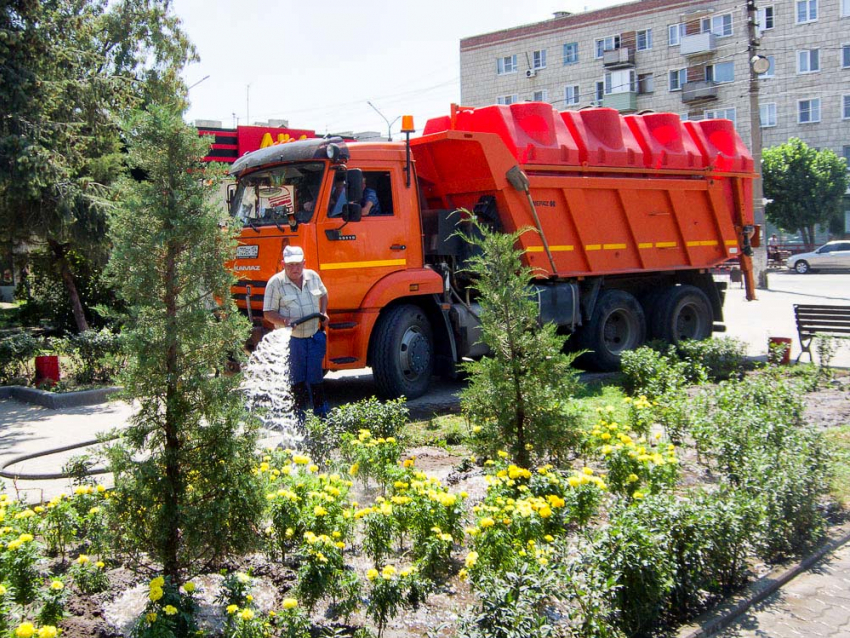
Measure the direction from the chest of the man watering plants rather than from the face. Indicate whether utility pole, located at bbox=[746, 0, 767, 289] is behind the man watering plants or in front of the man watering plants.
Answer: behind

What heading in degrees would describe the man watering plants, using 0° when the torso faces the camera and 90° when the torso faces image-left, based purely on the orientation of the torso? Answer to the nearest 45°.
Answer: approximately 0°

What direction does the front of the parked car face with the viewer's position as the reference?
facing to the left of the viewer

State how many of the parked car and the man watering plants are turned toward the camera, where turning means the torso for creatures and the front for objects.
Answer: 1

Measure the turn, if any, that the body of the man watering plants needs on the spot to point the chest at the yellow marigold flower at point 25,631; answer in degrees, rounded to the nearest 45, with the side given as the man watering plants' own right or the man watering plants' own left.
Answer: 0° — they already face it

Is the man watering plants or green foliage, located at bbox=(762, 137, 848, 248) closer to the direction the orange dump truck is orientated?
the man watering plants

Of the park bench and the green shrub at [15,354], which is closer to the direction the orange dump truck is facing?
the green shrub

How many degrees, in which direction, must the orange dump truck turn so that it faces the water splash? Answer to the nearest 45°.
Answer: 0° — it already faces it

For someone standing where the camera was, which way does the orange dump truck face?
facing the viewer and to the left of the viewer

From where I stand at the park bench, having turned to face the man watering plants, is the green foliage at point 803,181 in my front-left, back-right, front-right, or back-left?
back-right
